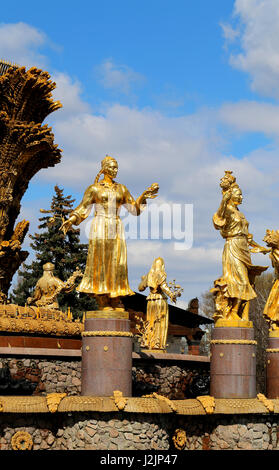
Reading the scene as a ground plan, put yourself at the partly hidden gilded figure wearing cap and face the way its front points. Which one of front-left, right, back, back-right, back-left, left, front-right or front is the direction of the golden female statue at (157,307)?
back-right

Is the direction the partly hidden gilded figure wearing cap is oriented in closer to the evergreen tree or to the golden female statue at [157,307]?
the evergreen tree

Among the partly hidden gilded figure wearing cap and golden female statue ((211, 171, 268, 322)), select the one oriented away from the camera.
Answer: the partly hidden gilded figure wearing cap

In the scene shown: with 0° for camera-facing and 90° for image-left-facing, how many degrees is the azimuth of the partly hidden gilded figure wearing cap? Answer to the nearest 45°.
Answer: approximately 180°
